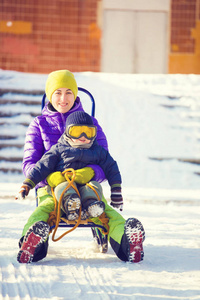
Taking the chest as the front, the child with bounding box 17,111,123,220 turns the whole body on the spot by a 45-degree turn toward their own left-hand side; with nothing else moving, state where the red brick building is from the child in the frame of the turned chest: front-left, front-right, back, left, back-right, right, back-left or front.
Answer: back-left

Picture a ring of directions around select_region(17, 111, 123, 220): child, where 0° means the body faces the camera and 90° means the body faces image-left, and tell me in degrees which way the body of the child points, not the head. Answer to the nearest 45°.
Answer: approximately 0°
